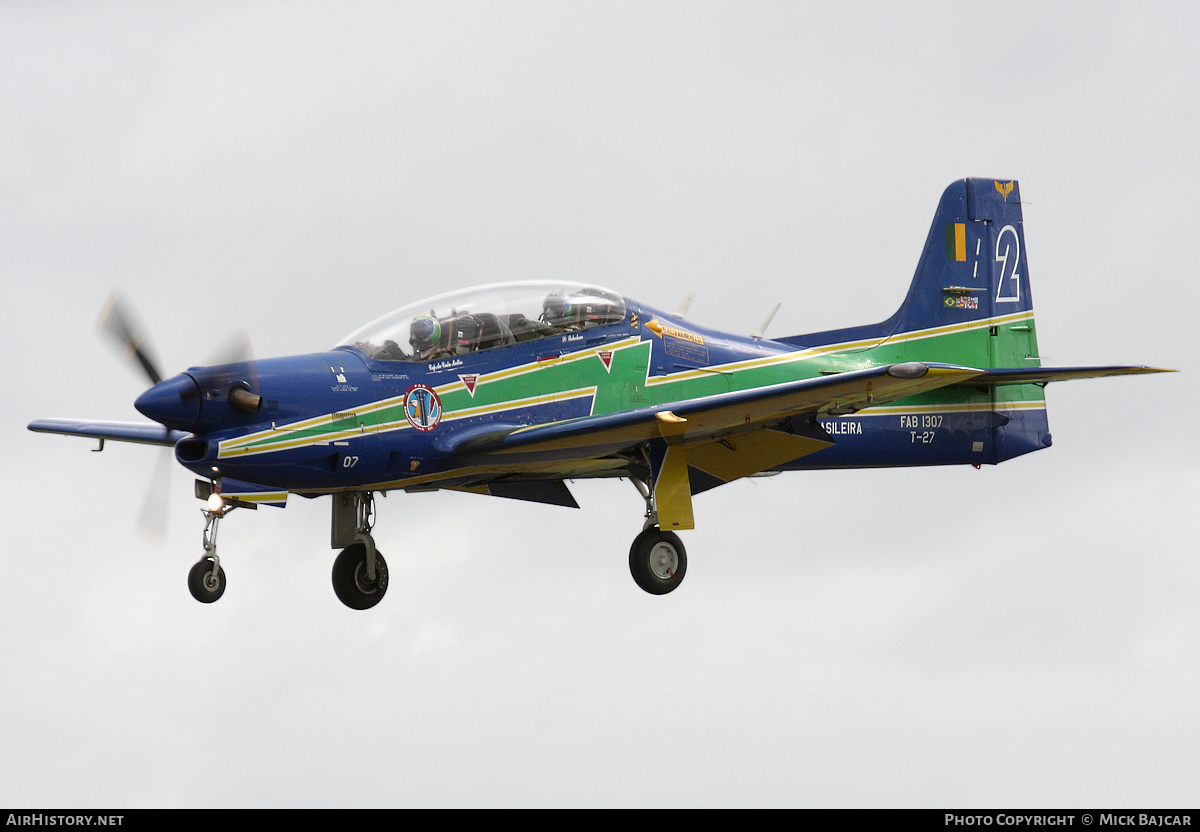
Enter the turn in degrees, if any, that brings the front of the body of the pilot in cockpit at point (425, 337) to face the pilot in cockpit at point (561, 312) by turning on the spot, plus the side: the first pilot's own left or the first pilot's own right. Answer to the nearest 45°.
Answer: approximately 135° to the first pilot's own left

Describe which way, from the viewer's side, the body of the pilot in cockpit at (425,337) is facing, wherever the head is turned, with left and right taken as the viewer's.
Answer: facing the viewer and to the left of the viewer

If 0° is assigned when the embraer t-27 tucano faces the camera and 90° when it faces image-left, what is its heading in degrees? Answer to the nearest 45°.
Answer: approximately 45°
